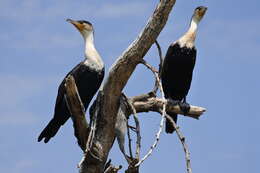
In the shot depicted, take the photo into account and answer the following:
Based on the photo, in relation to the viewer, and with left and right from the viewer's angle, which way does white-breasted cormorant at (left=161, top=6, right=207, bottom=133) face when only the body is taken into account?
facing the viewer and to the right of the viewer

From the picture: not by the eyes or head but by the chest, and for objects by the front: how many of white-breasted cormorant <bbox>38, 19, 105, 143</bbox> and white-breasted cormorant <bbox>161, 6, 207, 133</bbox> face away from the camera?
0

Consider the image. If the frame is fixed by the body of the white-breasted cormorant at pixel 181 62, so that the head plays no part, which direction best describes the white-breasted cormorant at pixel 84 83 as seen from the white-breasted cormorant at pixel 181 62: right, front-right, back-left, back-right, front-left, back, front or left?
right
